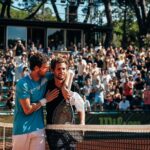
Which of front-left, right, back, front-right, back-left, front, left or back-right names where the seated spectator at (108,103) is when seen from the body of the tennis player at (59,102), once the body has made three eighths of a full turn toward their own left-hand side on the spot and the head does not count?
front-left

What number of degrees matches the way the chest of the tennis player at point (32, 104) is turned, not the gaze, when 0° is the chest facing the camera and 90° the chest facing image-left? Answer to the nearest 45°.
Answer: approximately 315°

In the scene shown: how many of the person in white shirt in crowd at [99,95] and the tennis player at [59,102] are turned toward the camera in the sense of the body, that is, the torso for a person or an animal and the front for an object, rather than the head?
2

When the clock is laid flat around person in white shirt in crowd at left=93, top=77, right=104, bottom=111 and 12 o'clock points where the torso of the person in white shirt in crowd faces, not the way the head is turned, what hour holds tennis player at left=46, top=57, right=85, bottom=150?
The tennis player is roughly at 12 o'clock from the person in white shirt in crowd.

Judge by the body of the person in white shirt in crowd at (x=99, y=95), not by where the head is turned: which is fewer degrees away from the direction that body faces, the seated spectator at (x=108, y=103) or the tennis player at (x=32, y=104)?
the tennis player

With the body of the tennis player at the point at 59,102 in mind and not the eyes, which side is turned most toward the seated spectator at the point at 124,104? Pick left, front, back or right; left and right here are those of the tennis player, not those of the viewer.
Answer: back

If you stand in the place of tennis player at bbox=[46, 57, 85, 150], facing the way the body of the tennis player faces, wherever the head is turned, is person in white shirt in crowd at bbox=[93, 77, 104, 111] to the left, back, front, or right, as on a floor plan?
back

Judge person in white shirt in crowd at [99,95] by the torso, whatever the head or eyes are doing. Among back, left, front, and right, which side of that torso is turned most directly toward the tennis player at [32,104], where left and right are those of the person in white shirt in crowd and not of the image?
front
